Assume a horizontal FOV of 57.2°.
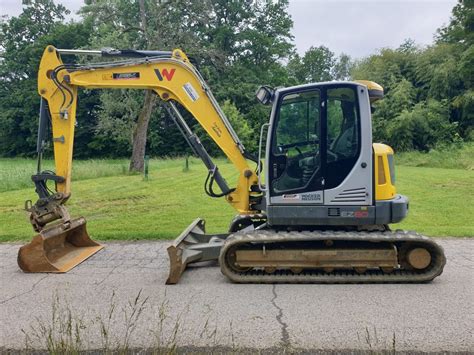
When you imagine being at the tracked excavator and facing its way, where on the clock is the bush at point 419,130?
The bush is roughly at 4 o'clock from the tracked excavator.

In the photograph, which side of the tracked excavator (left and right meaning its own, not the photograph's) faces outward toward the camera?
left
